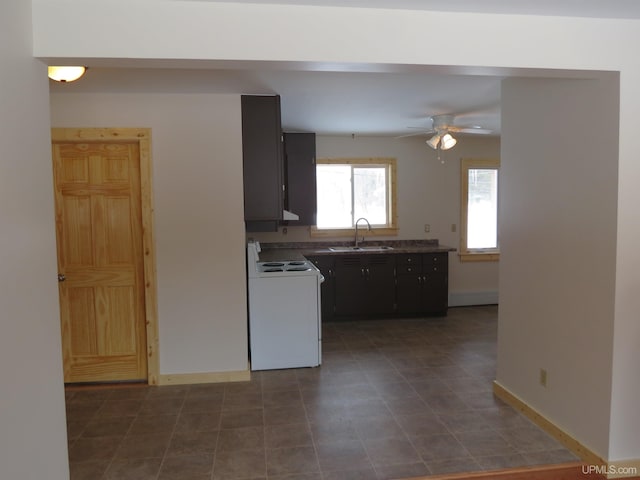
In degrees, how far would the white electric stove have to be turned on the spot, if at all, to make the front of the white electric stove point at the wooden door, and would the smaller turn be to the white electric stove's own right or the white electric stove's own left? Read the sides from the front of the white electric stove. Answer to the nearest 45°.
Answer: approximately 180°

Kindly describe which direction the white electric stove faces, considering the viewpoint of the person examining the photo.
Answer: facing to the right of the viewer

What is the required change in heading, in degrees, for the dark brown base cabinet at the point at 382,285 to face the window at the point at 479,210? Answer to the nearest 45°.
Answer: approximately 135° to its left

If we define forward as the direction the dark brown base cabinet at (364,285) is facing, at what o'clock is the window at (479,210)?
The window is roughly at 8 o'clock from the dark brown base cabinet.

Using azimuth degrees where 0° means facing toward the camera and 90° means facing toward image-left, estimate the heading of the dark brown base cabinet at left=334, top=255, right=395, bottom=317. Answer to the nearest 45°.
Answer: approximately 0°

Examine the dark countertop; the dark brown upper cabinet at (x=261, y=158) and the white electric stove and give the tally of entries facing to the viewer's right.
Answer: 2

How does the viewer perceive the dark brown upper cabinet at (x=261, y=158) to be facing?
facing to the right of the viewer

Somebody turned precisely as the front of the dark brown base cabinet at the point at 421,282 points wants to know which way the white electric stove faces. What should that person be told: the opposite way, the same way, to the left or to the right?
to the left
